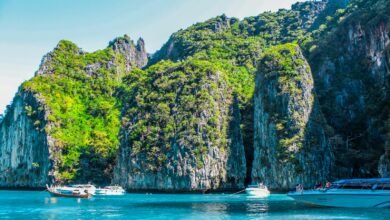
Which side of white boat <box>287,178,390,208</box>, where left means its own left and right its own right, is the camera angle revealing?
left
